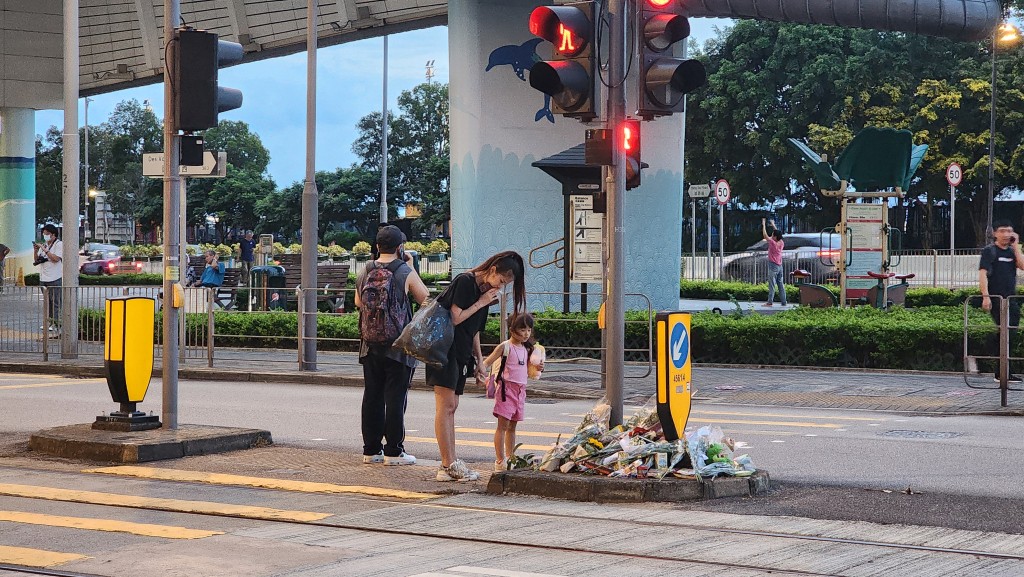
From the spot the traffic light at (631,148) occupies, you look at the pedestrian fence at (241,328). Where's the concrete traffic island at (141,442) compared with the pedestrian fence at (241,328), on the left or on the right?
left

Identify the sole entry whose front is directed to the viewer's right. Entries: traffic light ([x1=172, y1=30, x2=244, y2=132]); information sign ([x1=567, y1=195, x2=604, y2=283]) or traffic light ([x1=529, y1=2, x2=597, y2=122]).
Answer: traffic light ([x1=172, y1=30, x2=244, y2=132])

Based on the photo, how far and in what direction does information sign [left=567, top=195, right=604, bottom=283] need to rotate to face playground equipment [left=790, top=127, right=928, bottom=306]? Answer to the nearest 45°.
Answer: approximately 135° to its left

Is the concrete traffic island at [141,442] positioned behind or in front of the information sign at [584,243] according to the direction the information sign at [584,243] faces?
in front

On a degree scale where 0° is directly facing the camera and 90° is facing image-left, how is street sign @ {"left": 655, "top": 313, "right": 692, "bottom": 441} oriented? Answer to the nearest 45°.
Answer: approximately 315°

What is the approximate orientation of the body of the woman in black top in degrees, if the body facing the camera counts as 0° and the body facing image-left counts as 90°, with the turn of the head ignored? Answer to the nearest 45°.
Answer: approximately 270°

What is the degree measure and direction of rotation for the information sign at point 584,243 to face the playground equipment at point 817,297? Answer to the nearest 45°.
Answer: approximately 135° to its left

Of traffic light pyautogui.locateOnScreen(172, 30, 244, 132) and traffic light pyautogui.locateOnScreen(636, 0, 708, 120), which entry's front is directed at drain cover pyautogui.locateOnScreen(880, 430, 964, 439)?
traffic light pyautogui.locateOnScreen(172, 30, 244, 132)

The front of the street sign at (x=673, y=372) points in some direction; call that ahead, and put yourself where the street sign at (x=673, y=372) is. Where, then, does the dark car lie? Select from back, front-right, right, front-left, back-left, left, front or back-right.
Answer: back-left
